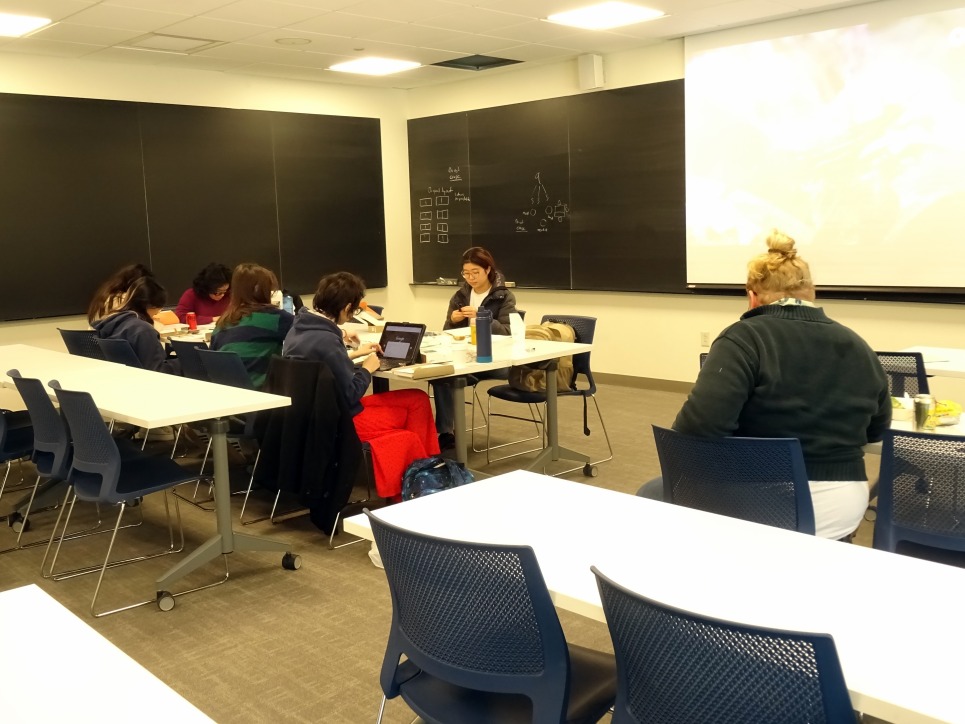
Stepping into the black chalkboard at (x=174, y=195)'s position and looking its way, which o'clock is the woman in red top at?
The woman in red top is roughly at 1 o'clock from the black chalkboard.

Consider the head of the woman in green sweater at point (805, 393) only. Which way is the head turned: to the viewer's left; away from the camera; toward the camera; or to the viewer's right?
away from the camera

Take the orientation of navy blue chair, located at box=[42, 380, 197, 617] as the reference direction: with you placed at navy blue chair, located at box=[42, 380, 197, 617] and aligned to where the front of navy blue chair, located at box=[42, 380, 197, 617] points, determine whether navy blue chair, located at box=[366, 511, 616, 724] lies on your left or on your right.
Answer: on your right

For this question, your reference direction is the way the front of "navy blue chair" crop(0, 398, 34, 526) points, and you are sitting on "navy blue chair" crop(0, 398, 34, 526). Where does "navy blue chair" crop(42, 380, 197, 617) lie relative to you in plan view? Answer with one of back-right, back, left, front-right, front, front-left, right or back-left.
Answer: back-right

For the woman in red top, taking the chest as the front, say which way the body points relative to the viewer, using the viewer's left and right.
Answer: facing the viewer and to the right of the viewer

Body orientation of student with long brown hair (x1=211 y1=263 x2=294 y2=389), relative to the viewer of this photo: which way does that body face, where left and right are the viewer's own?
facing away from the viewer and to the right of the viewer

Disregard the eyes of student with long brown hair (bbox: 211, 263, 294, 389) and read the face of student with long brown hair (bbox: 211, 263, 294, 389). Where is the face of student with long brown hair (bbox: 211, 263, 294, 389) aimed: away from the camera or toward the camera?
away from the camera

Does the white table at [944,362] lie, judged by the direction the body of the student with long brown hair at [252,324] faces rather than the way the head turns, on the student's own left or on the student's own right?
on the student's own right

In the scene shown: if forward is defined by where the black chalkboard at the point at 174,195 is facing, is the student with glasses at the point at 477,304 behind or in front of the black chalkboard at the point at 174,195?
in front

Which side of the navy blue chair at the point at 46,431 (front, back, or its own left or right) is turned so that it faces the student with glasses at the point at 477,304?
front

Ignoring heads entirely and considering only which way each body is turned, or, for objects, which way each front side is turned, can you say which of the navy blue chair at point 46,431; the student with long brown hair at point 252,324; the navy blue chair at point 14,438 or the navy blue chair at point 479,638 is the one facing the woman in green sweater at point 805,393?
the navy blue chair at point 479,638

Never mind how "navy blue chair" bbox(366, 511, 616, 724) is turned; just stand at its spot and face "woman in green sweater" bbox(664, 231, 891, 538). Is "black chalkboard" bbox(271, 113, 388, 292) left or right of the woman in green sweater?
left

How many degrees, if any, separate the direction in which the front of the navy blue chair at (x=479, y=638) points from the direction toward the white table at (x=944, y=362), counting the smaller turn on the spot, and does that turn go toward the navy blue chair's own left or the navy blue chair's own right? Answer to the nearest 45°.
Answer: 0° — it already faces it

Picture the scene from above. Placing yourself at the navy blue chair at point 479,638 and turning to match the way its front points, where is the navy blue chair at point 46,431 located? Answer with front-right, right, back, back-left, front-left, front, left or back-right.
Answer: left

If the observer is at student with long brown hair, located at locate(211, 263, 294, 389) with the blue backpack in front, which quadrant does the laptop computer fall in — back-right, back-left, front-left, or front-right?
front-left

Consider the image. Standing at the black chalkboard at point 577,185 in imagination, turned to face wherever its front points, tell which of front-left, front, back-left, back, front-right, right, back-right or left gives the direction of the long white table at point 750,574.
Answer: front-left

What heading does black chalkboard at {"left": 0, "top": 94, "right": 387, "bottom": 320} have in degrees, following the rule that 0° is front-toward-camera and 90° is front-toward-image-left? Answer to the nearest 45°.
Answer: approximately 315°

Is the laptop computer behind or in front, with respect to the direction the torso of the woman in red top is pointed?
in front
